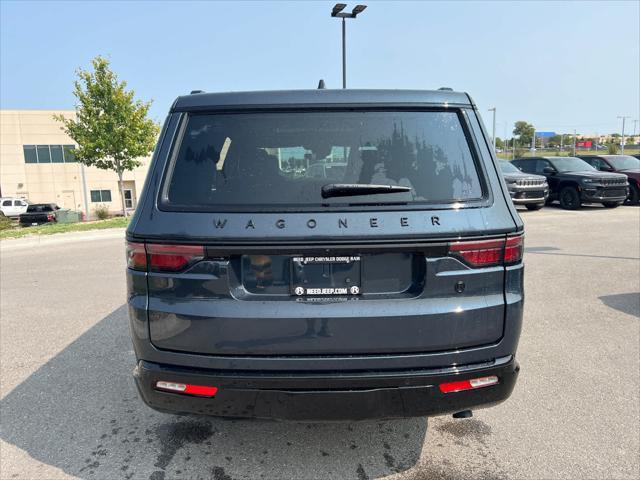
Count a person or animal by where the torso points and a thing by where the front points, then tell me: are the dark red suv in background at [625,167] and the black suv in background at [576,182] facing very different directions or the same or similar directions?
same or similar directions

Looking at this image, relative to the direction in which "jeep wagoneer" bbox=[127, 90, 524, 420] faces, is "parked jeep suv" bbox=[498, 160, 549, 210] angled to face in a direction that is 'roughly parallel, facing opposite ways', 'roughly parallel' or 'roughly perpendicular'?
roughly parallel, facing opposite ways

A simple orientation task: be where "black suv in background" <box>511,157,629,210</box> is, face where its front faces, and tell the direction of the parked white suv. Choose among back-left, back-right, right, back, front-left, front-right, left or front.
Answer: back-right

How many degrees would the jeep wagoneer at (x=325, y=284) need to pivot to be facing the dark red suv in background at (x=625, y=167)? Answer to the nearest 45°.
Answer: approximately 45° to its right

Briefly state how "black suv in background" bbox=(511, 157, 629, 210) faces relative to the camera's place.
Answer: facing the viewer and to the right of the viewer

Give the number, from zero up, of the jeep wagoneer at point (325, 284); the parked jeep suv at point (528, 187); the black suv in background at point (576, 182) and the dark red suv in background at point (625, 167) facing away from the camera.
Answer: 1

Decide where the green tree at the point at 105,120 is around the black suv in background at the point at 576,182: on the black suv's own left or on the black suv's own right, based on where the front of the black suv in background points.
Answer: on the black suv's own right

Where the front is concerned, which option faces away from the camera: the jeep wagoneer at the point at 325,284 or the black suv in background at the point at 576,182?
the jeep wagoneer

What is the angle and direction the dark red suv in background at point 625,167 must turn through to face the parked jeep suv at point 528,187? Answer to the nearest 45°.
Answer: approximately 90° to its right

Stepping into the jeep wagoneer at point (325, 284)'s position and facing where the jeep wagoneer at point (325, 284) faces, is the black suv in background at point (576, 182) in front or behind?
in front

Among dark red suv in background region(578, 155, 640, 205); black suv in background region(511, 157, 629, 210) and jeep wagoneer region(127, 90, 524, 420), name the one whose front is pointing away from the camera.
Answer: the jeep wagoneer

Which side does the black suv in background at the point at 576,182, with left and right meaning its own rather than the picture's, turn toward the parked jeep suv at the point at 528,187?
right

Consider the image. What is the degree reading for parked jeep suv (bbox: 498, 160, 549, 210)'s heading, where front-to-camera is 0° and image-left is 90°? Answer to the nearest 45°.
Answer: approximately 315°

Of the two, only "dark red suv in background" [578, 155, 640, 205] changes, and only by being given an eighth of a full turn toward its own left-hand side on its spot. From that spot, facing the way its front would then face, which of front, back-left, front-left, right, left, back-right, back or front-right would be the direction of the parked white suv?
back

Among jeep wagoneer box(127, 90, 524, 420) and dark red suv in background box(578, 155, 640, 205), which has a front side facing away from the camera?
the jeep wagoneer

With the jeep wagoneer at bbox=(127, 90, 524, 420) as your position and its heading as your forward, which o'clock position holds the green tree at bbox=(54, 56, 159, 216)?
The green tree is roughly at 11 o'clock from the jeep wagoneer.

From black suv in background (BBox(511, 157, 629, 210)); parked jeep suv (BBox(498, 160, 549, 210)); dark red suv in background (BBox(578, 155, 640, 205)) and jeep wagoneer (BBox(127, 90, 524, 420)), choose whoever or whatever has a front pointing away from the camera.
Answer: the jeep wagoneer

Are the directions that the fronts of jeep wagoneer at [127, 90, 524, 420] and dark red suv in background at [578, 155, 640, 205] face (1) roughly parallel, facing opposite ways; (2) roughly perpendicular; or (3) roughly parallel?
roughly parallel, facing opposite ways

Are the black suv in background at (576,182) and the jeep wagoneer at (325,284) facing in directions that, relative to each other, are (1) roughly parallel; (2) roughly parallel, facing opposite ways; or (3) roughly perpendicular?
roughly parallel, facing opposite ways

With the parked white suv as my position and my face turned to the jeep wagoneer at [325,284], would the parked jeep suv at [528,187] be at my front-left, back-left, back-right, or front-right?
front-left

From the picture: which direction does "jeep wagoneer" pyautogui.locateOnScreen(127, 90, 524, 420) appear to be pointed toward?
away from the camera
